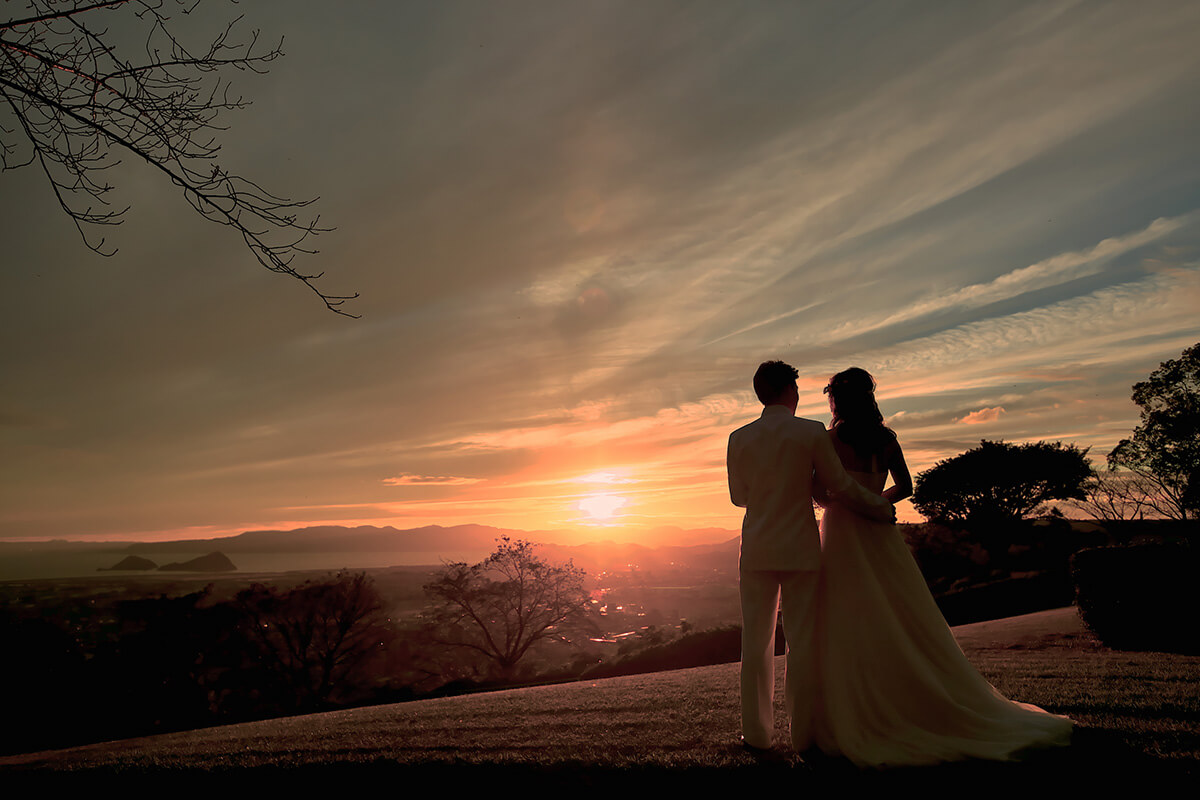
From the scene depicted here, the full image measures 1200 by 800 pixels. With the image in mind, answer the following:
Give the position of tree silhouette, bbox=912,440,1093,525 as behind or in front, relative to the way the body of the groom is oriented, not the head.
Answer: in front

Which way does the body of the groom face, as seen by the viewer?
away from the camera

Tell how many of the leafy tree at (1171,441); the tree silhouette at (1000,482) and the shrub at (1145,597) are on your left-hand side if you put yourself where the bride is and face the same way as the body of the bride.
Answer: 0

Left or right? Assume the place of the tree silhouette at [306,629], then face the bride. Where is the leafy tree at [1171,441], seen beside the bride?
left

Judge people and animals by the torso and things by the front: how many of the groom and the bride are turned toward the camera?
0

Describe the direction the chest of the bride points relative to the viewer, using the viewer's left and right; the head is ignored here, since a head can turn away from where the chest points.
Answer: facing away from the viewer and to the left of the viewer

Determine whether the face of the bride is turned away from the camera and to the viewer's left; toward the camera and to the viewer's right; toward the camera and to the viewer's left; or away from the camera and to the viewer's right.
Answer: away from the camera and to the viewer's left

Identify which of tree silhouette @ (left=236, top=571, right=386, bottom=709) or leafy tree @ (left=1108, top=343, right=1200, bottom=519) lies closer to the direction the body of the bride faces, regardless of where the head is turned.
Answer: the tree silhouette

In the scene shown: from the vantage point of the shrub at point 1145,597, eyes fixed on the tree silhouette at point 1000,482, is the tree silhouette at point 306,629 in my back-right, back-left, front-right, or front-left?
front-left

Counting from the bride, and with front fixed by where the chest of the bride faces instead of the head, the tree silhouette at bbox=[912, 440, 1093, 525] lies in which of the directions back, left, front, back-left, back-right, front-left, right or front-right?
front-right

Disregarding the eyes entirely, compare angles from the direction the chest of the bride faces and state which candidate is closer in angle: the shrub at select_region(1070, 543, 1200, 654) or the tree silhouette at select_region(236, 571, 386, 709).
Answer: the tree silhouette

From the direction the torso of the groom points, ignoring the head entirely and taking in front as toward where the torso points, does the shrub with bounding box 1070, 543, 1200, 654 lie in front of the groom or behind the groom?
in front
